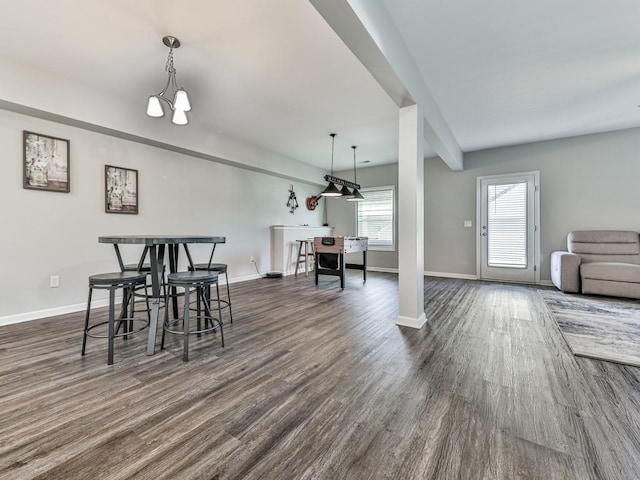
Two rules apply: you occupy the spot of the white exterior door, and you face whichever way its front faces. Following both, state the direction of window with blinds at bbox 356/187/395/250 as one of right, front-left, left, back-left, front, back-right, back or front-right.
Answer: right

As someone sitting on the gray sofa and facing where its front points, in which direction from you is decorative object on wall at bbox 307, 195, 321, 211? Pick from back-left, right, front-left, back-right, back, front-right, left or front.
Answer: right

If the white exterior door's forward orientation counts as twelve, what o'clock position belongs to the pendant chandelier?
The pendant chandelier is roughly at 1 o'clock from the white exterior door.

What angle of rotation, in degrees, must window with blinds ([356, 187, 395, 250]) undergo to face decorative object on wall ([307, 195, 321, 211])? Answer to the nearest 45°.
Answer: approximately 45° to its right

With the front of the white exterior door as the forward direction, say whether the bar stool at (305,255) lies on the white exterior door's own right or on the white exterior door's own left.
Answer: on the white exterior door's own right

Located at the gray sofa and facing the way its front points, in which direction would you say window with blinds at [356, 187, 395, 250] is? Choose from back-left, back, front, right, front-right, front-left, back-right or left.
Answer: right

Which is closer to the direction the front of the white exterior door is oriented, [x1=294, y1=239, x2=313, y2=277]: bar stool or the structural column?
the structural column

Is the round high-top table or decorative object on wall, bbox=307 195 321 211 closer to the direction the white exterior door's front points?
the round high-top table

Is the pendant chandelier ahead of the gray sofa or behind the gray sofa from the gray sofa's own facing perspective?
ahead
